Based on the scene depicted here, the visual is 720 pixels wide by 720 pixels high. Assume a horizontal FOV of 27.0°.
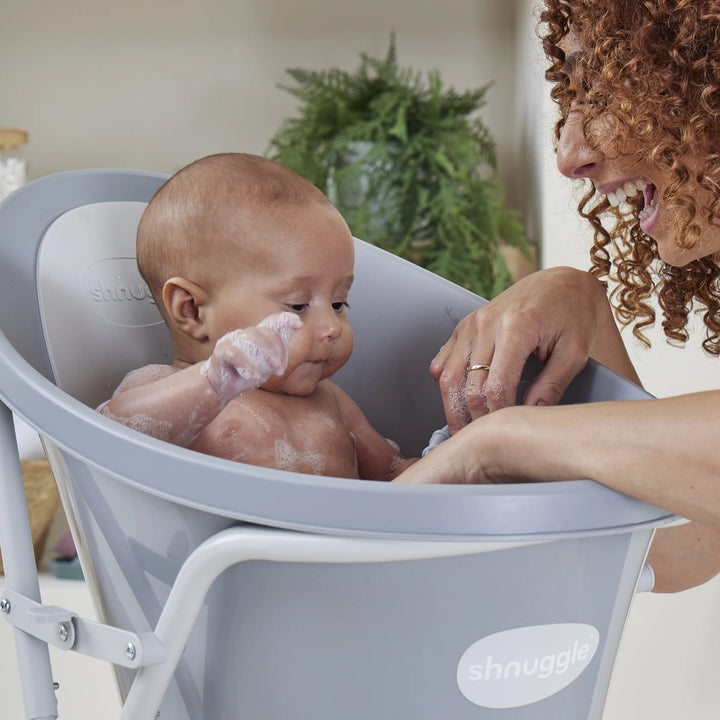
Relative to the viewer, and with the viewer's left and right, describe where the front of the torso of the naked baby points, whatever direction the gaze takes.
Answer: facing the viewer and to the right of the viewer

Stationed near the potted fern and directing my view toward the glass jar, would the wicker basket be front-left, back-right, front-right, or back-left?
front-left

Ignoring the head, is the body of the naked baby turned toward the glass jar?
no

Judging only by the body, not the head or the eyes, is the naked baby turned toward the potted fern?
no

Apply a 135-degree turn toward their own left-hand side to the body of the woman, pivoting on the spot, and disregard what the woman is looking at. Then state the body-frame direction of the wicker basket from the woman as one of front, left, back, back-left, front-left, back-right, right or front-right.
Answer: back

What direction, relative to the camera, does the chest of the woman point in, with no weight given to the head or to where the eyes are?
to the viewer's left

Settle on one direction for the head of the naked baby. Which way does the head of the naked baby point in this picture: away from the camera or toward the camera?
toward the camera

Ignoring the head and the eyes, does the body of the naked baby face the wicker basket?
no

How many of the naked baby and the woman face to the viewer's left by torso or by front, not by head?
1
